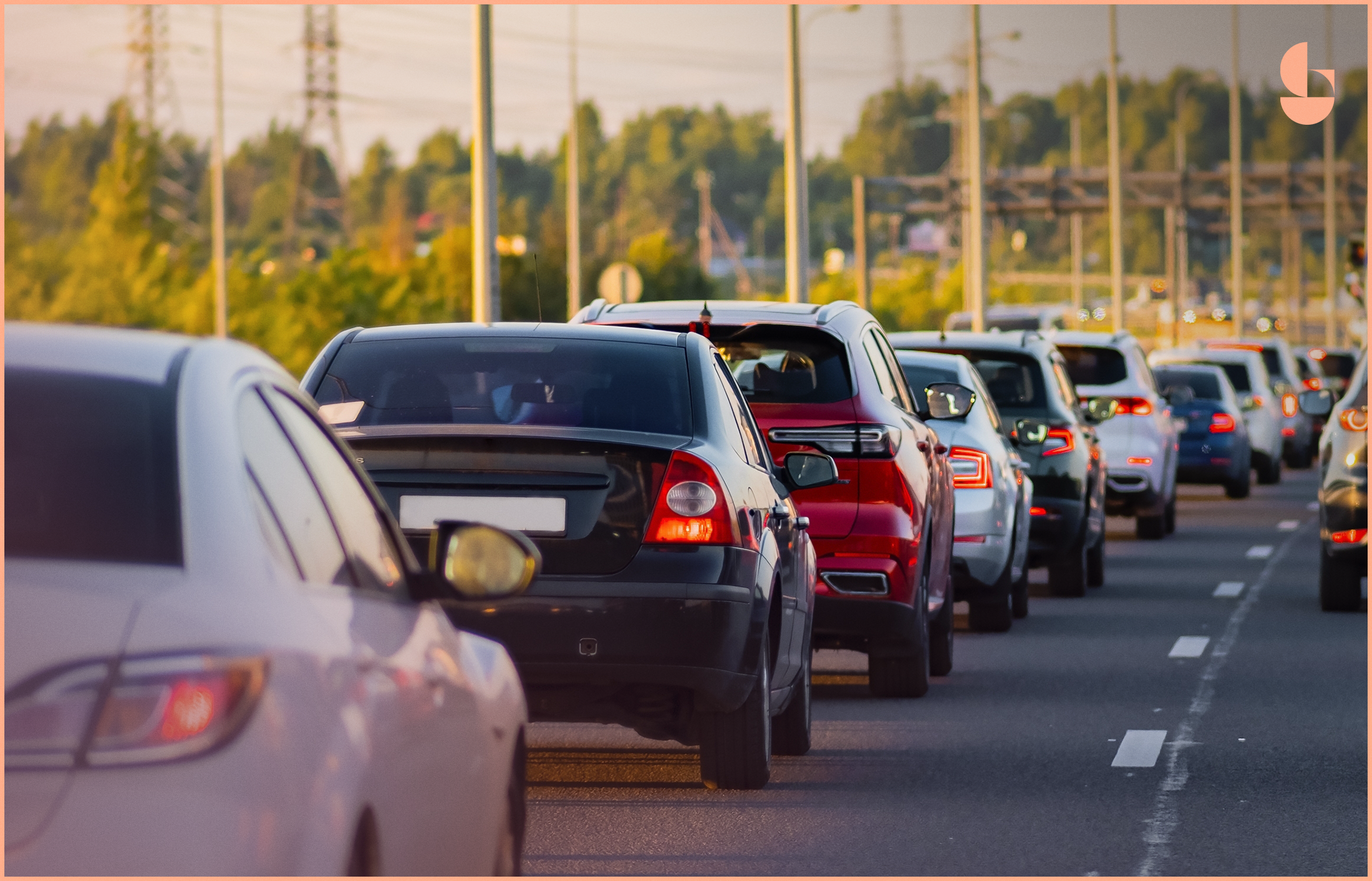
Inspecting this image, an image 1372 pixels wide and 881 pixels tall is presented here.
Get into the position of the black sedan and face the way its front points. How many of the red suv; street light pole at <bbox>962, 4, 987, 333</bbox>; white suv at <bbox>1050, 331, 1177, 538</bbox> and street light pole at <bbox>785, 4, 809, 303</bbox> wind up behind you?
0

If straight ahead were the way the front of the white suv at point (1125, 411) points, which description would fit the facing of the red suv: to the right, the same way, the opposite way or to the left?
the same way

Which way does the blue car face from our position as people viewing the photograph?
facing away from the viewer

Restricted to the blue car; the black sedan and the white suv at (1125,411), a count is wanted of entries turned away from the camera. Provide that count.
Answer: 3

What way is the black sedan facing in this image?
away from the camera

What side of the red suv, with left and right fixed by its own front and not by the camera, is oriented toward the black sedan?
back

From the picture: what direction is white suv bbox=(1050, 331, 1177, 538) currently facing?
away from the camera

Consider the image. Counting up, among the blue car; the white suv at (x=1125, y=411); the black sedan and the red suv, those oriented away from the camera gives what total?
4

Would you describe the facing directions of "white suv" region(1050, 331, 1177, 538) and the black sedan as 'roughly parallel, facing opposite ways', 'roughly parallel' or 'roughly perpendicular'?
roughly parallel

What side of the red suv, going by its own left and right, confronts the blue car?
front

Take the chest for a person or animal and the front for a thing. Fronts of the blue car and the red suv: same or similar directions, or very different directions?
same or similar directions

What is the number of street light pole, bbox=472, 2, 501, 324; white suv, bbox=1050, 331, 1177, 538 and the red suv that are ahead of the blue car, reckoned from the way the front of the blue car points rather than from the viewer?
0

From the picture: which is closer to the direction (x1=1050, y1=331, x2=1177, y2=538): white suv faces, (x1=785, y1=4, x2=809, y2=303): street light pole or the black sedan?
the street light pole

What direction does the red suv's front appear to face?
away from the camera

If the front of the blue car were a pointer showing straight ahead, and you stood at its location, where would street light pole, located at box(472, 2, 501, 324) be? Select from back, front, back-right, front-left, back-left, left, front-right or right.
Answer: back-left

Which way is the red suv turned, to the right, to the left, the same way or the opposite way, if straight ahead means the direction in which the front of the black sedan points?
the same way
